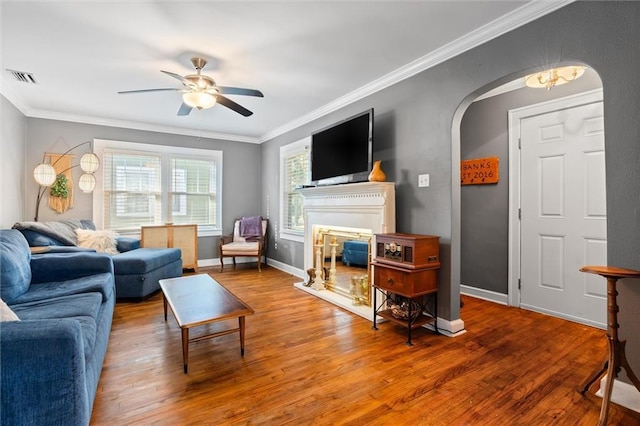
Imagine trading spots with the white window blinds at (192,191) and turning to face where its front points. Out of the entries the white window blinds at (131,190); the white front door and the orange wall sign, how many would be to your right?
1

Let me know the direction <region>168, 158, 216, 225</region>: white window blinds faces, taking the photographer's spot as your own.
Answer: facing the viewer

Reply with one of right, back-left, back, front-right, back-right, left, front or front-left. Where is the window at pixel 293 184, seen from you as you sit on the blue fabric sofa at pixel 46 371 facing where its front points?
front-left

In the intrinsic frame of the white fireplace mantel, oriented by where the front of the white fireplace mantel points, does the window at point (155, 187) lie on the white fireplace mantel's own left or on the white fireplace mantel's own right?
on the white fireplace mantel's own right

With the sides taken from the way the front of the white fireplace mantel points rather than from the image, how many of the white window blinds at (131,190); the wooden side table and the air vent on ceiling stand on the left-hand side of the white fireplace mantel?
1

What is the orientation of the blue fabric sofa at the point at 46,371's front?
to the viewer's right

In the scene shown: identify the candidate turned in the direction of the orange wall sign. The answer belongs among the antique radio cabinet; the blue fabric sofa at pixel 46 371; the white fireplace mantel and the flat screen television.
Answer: the blue fabric sofa

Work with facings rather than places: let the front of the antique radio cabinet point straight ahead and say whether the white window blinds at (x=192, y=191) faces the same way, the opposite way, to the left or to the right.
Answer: to the left

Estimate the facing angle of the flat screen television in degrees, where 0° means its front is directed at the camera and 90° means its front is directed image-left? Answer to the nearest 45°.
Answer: approximately 45°

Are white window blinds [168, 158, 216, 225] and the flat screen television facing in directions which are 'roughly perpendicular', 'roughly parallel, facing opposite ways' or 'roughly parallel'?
roughly perpendicular

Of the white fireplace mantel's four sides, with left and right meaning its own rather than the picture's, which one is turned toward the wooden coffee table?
front

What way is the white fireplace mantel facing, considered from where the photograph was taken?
facing the viewer and to the left of the viewer

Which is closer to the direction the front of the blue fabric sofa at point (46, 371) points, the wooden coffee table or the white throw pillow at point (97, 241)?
the wooden coffee table

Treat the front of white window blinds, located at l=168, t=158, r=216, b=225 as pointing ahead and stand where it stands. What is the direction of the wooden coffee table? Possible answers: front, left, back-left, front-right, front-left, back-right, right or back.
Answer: front
